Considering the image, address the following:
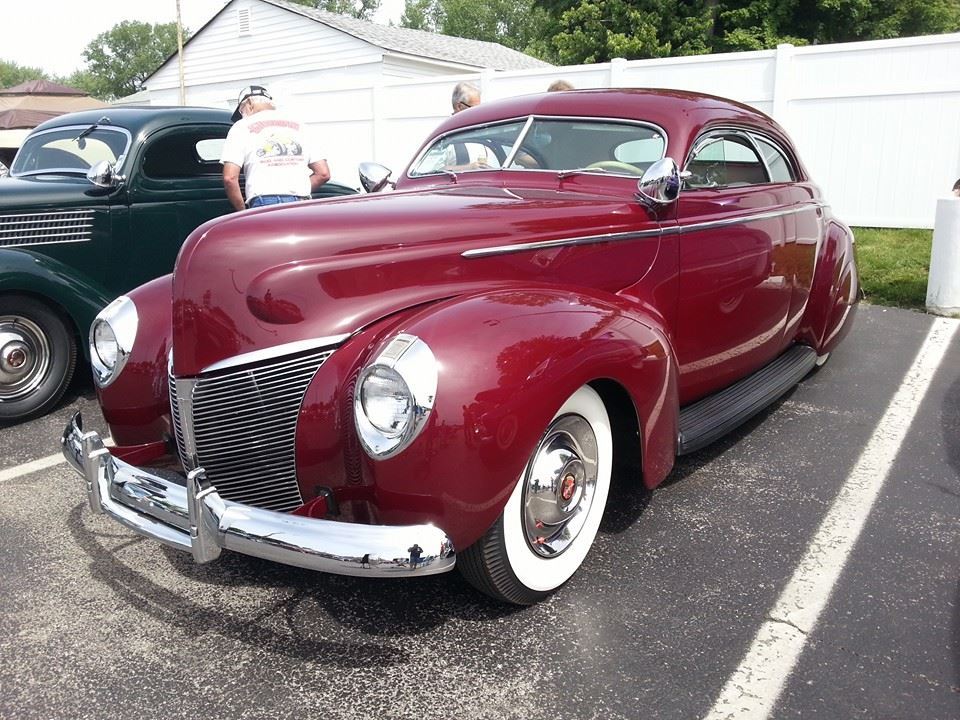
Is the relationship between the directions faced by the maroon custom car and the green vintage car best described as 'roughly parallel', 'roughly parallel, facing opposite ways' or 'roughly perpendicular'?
roughly parallel

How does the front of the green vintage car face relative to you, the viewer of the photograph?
facing the viewer and to the left of the viewer

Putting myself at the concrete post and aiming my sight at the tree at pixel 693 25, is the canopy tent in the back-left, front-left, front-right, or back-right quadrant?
front-left

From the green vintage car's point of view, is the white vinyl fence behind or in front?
behind

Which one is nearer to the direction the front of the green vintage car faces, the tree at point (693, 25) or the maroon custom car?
the maroon custom car

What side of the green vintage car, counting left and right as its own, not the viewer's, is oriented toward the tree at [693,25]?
back

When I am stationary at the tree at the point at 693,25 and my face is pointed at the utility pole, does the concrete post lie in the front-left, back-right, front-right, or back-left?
back-left

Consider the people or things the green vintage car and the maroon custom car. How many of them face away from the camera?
0

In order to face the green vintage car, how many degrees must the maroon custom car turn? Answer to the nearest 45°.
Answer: approximately 90° to its right

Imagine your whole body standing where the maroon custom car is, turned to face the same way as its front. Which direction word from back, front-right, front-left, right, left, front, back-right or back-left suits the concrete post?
back
